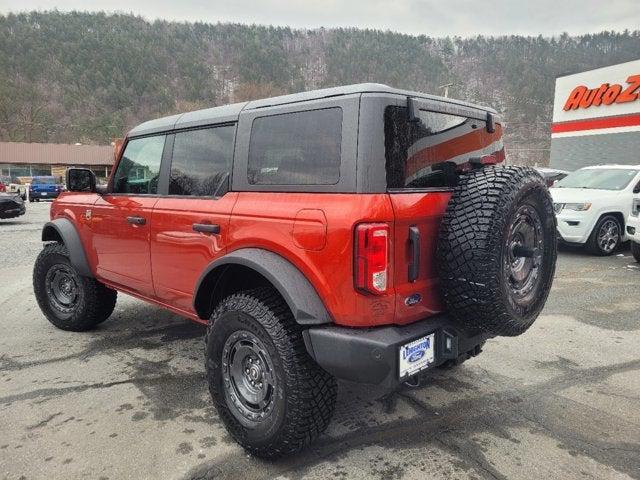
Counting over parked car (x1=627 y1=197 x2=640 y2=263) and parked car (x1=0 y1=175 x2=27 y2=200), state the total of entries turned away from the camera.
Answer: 0

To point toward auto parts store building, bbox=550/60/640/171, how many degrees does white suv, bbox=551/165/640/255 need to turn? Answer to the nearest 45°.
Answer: approximately 135° to its right

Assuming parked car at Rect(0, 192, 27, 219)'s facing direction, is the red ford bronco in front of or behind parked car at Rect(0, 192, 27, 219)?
in front

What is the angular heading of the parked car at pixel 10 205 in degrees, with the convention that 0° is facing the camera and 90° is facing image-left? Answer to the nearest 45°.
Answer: approximately 315°

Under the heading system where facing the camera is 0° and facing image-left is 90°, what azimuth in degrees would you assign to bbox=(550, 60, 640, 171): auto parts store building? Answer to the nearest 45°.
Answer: approximately 45°

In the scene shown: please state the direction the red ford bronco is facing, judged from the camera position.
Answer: facing away from the viewer and to the left of the viewer

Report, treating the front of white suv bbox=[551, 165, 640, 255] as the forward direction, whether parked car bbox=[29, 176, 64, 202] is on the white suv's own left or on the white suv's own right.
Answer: on the white suv's own right
